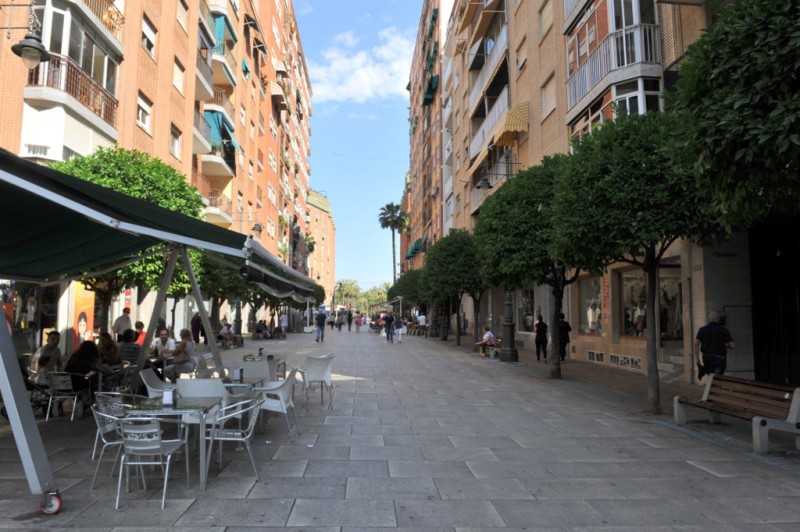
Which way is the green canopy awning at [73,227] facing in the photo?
to the viewer's right

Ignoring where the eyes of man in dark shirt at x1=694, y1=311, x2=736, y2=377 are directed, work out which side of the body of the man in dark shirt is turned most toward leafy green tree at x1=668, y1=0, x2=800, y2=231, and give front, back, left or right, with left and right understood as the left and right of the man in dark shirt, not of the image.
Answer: back

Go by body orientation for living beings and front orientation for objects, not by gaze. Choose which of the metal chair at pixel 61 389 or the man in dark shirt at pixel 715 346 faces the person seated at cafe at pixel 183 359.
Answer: the metal chair

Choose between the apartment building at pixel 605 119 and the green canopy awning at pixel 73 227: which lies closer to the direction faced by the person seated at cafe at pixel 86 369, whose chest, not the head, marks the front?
the apartment building

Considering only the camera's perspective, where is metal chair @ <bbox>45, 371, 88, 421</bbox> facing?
facing away from the viewer and to the right of the viewer

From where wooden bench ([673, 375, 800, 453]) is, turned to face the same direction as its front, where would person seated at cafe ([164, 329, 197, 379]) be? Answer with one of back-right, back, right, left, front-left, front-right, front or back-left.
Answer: front-right

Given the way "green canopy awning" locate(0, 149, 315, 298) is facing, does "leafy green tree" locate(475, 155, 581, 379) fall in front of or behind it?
in front

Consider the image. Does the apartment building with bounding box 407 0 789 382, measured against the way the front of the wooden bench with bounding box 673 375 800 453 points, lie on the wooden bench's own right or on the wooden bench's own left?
on the wooden bench's own right

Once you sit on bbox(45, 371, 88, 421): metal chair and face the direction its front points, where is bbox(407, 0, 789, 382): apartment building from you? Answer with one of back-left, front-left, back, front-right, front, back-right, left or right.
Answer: front-right
